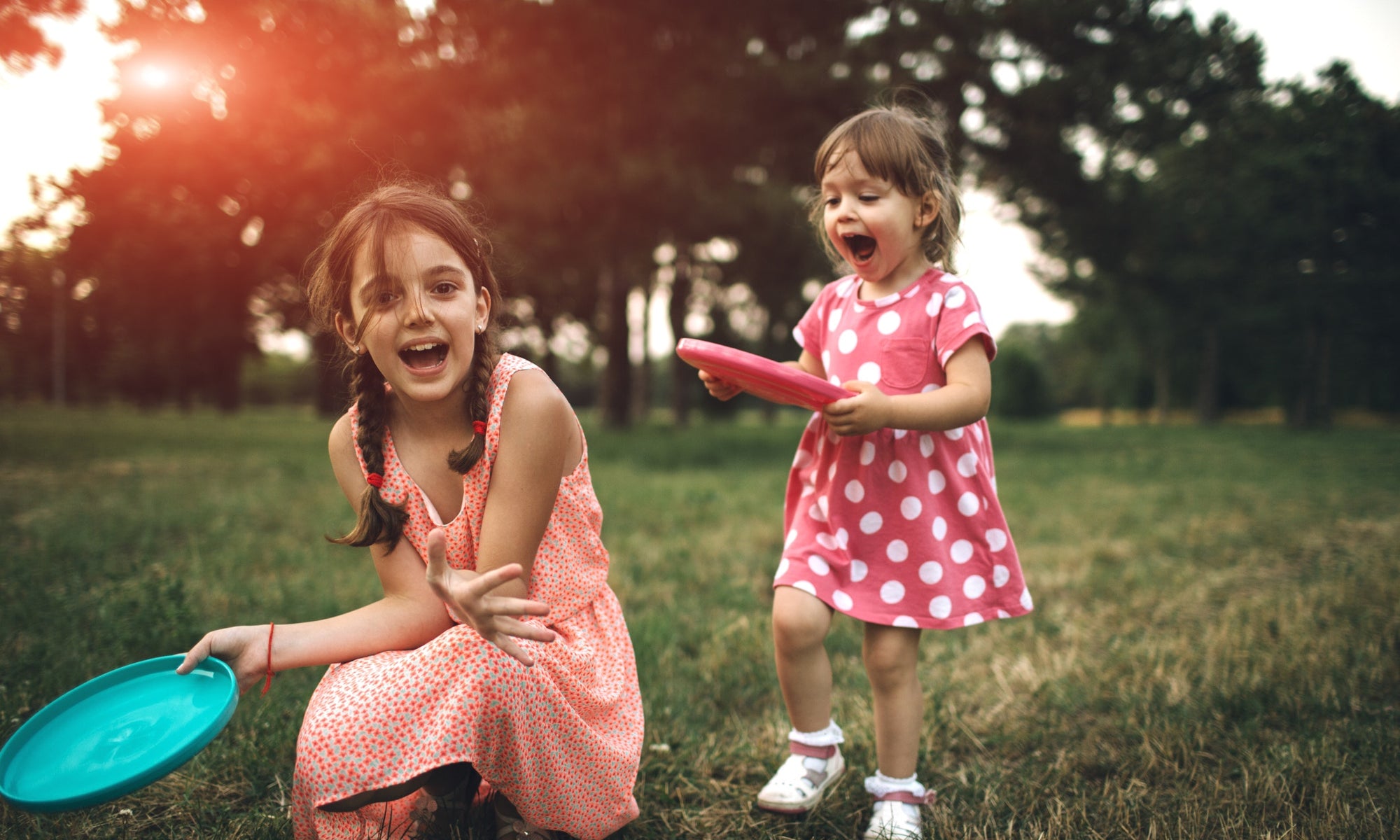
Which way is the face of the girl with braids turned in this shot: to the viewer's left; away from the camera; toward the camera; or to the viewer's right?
toward the camera

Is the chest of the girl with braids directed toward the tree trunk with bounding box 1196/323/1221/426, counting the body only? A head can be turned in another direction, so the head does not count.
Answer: no

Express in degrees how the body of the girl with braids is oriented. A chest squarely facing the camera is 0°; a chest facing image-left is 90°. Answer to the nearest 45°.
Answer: approximately 45°
